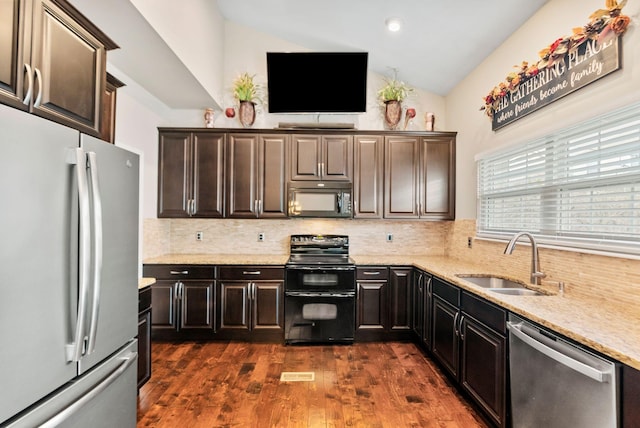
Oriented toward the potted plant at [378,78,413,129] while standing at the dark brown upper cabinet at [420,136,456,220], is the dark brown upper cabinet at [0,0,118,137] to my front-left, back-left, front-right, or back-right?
front-left

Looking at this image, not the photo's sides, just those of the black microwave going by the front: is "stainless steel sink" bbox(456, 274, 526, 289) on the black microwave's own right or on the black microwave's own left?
on the black microwave's own left

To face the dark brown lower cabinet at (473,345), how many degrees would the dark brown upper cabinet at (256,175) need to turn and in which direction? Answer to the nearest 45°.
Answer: approximately 45° to its left

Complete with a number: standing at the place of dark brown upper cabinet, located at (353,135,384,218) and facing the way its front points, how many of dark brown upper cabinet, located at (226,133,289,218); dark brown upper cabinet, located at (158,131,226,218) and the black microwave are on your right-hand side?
3

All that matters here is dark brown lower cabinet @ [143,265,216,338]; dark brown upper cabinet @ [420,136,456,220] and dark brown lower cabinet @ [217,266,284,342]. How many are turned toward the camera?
3

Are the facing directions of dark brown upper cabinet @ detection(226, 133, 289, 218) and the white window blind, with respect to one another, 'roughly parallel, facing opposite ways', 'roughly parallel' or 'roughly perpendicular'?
roughly perpendicular

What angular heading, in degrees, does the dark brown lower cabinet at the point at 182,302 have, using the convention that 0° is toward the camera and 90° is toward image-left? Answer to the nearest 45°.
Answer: approximately 0°

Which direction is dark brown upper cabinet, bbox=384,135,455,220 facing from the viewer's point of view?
toward the camera

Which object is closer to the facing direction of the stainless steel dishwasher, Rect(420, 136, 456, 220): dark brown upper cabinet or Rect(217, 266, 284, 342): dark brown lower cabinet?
the dark brown lower cabinet

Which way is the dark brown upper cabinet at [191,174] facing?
toward the camera

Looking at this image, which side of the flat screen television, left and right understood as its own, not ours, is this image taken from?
front

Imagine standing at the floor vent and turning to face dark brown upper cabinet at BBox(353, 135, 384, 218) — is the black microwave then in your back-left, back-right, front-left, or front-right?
front-left

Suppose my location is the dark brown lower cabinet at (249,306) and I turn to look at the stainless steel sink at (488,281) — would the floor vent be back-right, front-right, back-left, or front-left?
front-right

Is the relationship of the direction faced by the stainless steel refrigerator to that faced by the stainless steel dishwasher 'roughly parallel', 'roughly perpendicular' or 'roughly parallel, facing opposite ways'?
roughly parallel, facing opposite ways
